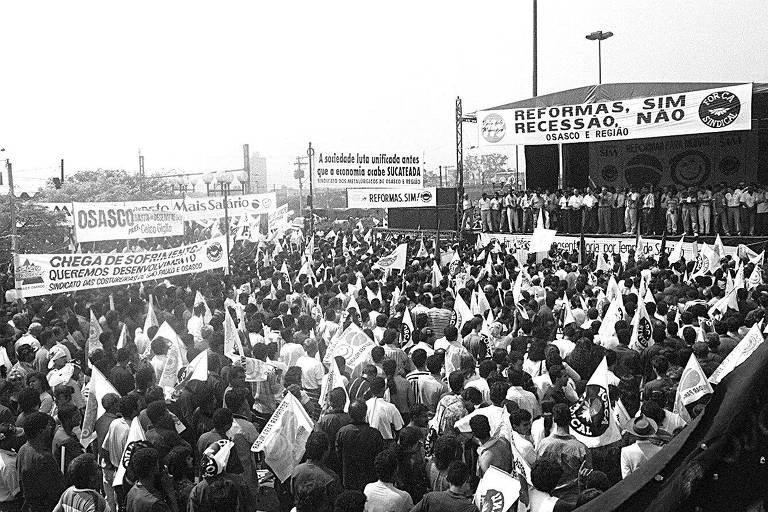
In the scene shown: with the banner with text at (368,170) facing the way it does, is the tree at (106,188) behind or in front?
behind

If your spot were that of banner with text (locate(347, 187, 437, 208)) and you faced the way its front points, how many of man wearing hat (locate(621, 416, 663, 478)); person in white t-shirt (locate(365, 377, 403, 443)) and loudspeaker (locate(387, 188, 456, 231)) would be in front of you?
2

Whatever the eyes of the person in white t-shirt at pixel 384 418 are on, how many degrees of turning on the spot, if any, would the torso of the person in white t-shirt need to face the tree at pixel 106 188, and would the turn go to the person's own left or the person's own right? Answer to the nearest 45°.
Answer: approximately 90° to the person's own left

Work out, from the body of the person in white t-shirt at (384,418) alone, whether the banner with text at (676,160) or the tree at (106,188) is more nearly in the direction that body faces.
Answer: the banner with text

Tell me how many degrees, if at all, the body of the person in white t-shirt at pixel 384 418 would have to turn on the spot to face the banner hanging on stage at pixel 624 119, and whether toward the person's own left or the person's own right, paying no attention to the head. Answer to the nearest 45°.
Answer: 0° — they already face it

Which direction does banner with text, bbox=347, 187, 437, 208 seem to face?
toward the camera

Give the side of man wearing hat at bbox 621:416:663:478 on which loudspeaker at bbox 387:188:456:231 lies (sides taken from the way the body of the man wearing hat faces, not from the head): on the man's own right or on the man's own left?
on the man's own left

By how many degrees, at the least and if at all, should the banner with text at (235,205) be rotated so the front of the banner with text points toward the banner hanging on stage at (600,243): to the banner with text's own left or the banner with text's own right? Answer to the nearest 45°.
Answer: approximately 90° to the banner with text's own left

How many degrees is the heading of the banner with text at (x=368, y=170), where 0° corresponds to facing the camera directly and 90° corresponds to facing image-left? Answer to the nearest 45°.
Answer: approximately 0°

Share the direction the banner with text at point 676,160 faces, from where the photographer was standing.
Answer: facing the viewer

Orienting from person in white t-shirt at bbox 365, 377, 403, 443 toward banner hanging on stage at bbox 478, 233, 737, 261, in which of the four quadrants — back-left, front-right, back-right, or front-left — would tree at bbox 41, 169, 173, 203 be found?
front-left

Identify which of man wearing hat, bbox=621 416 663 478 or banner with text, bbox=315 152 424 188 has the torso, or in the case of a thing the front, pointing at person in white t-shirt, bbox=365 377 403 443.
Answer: the banner with text

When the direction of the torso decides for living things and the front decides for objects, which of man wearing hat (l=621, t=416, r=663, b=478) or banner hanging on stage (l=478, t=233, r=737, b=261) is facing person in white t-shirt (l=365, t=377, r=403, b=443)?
the banner hanging on stage

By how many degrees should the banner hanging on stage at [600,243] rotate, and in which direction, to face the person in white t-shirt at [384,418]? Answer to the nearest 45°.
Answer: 0° — it already faces them

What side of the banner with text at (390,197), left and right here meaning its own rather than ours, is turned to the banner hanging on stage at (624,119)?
left

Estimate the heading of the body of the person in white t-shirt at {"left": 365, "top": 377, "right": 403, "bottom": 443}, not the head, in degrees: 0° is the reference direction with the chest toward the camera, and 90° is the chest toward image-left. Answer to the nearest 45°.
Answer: approximately 225°

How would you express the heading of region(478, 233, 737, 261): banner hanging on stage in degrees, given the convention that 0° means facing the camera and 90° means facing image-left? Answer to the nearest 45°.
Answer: approximately 0°

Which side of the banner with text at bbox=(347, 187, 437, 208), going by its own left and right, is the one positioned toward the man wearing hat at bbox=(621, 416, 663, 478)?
front
